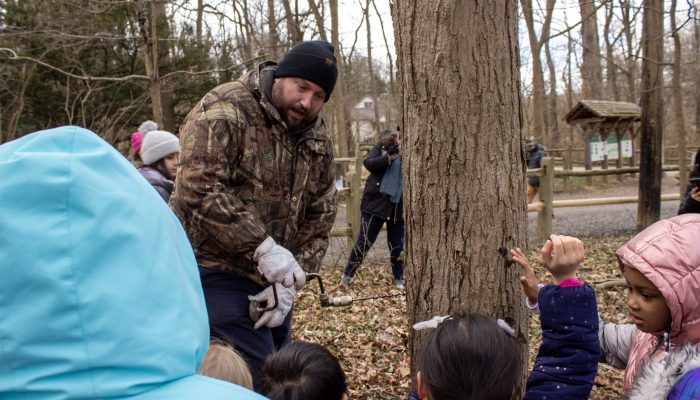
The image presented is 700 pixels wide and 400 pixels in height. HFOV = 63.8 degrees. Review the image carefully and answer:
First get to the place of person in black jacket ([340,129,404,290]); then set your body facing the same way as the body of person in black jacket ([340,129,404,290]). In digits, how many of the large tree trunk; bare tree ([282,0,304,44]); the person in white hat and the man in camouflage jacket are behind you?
1

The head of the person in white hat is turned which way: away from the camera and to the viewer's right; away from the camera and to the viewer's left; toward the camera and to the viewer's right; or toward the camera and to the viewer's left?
toward the camera and to the viewer's right

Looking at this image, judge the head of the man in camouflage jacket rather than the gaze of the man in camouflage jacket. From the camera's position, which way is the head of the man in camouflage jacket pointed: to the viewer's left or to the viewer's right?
to the viewer's right

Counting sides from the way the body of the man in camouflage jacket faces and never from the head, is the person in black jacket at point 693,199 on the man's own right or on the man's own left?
on the man's own left

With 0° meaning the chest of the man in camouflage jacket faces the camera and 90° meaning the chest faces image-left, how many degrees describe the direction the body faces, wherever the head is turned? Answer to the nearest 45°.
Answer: approximately 315°

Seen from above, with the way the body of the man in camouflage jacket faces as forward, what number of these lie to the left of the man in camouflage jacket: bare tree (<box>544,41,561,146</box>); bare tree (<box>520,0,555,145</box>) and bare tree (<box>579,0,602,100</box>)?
3

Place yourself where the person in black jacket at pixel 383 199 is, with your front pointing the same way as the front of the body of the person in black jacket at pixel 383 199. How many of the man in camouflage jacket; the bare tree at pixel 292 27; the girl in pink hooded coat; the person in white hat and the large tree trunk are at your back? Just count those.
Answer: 1

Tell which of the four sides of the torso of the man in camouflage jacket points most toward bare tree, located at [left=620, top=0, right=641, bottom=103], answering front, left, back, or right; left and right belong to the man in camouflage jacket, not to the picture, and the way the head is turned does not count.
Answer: left

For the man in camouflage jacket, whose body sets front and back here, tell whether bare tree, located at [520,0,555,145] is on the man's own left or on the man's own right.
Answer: on the man's own left

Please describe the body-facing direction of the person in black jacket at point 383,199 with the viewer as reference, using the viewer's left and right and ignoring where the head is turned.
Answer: facing the viewer

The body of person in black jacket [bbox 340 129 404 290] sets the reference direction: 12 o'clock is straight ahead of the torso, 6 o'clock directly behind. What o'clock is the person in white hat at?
The person in white hat is roughly at 1 o'clock from the person in black jacket.

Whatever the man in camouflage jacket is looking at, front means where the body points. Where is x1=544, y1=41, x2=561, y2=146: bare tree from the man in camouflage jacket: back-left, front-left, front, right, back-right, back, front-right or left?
left

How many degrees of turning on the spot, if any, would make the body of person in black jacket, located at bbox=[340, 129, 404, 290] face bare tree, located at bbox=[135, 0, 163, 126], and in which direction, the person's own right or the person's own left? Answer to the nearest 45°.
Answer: approximately 90° to the person's own right

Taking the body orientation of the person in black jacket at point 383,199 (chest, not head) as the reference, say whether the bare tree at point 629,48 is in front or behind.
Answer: behind

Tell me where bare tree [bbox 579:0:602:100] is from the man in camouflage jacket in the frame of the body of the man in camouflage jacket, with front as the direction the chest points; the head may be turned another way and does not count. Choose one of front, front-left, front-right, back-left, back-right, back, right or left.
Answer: left

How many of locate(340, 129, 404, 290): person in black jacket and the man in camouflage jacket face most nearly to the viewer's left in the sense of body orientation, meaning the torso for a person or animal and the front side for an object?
0
